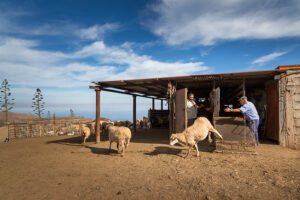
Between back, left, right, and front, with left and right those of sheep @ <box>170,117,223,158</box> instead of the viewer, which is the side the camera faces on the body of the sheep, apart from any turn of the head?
left

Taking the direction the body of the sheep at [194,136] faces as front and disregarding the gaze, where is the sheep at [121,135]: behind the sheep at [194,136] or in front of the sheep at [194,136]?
in front

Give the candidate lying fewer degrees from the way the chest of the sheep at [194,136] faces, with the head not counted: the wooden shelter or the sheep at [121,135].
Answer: the sheep
